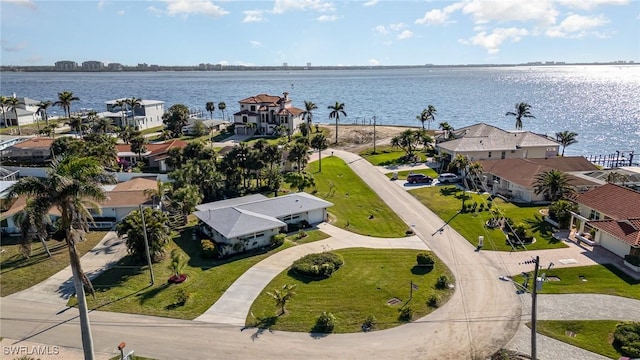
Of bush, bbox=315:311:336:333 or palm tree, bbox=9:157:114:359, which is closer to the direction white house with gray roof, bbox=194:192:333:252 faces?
the bush

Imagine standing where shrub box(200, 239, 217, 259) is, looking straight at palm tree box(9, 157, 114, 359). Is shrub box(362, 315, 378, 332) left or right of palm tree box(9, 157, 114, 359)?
left

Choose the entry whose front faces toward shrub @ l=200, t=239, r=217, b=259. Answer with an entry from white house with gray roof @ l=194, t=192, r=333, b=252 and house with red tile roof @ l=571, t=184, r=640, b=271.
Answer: the house with red tile roof

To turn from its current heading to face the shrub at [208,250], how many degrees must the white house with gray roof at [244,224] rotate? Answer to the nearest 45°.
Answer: approximately 90° to its right

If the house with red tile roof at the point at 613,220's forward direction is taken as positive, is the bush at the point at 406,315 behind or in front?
in front

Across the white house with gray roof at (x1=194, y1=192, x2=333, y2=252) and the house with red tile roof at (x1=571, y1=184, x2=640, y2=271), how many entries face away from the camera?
0

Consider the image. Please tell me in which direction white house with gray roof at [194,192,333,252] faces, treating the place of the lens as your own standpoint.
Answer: facing the viewer and to the right of the viewer

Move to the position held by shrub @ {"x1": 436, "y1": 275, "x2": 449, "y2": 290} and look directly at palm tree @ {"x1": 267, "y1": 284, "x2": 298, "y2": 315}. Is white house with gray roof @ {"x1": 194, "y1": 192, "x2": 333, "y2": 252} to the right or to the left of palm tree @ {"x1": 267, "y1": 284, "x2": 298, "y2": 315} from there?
right

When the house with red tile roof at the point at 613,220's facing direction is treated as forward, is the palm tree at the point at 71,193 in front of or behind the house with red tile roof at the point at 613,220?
in front

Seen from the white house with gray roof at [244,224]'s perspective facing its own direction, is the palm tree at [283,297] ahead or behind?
ahead

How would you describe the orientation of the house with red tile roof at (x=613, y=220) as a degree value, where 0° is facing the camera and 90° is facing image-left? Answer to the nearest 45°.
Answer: approximately 45°
